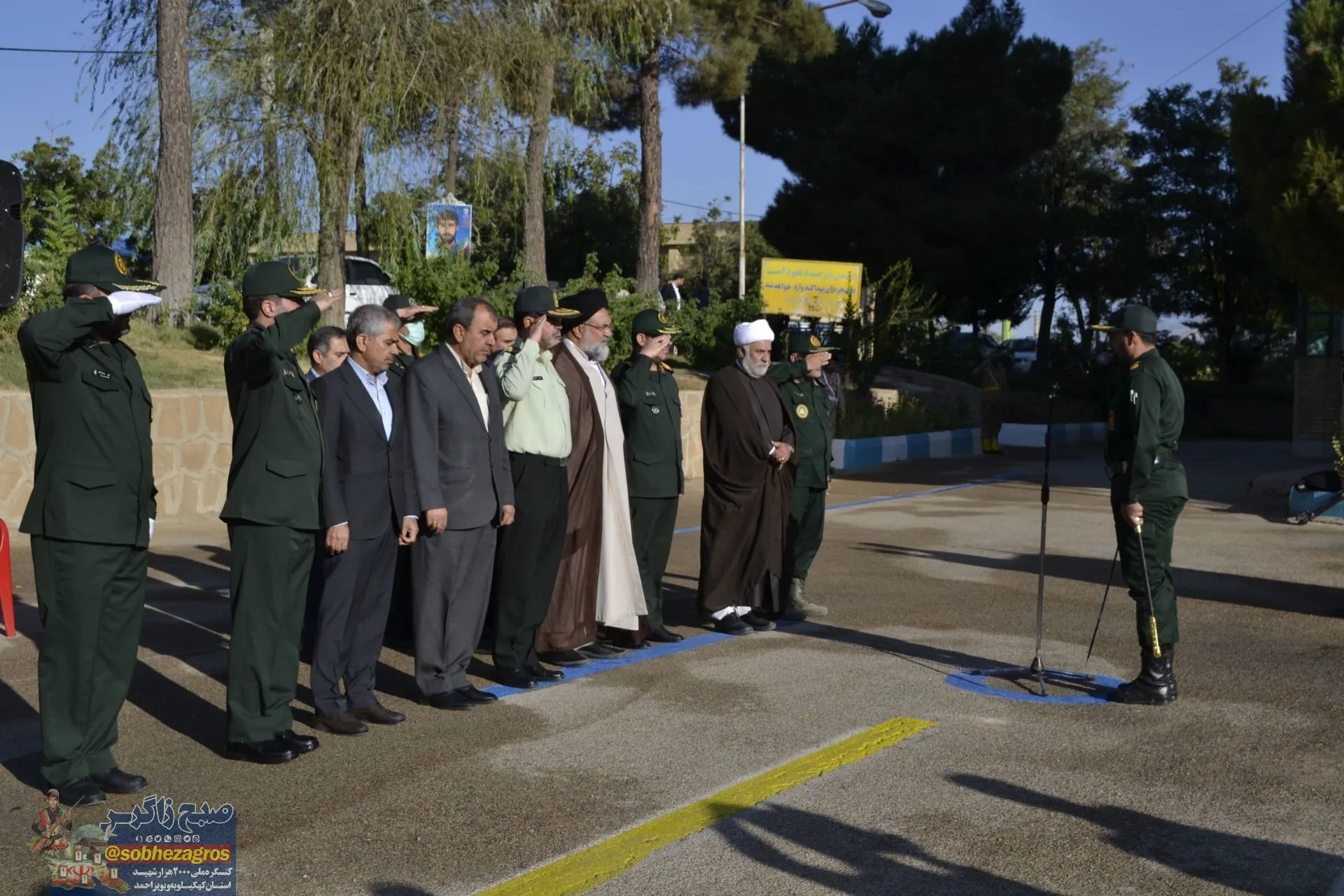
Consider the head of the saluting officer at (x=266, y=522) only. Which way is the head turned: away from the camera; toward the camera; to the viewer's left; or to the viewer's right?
to the viewer's right

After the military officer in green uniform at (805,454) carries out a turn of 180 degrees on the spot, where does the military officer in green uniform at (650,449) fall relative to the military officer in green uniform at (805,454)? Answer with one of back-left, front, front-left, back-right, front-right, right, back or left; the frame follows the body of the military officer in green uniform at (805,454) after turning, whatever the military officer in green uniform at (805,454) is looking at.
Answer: left

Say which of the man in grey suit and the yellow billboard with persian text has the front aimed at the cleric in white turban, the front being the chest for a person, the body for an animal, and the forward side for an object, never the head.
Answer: the yellow billboard with persian text

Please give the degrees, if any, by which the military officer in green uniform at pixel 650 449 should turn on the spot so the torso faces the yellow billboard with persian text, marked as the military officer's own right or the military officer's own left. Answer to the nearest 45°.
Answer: approximately 135° to the military officer's own left

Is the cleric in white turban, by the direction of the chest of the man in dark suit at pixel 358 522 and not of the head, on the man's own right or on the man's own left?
on the man's own left

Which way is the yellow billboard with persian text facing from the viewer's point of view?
toward the camera

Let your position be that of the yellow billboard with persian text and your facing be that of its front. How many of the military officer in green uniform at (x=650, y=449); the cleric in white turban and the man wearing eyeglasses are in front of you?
3

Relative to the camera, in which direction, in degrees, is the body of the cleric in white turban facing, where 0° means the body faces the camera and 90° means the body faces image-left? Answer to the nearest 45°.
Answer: approximately 315°

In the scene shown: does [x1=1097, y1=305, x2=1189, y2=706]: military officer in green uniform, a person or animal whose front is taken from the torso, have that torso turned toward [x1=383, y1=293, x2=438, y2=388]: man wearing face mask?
yes

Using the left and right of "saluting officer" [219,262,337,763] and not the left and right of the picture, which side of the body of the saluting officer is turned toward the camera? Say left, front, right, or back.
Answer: right

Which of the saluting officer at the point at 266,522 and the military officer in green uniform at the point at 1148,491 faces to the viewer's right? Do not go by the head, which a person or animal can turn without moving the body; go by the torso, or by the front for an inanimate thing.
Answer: the saluting officer

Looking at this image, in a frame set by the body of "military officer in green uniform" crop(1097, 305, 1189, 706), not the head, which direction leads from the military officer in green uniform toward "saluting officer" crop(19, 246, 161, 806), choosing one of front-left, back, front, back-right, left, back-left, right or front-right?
front-left

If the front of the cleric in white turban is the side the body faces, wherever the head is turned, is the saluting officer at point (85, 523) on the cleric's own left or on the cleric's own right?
on the cleric's own right

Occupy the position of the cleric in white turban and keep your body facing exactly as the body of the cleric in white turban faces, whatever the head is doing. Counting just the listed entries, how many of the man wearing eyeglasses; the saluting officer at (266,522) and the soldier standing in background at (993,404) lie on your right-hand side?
2

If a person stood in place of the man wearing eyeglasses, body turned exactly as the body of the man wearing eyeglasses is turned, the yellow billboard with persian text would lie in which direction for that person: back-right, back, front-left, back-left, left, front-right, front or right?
left
